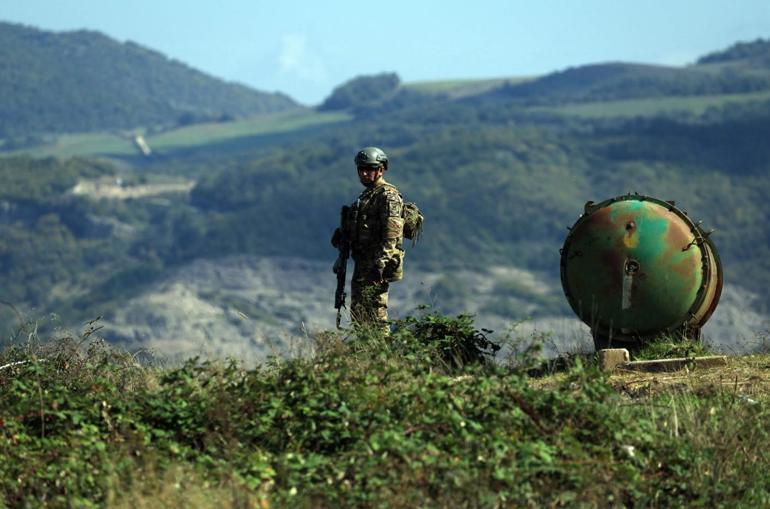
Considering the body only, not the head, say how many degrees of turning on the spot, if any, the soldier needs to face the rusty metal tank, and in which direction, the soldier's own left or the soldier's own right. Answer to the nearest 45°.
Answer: approximately 135° to the soldier's own left

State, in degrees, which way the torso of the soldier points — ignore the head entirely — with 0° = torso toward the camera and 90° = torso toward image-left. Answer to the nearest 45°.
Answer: approximately 45°
